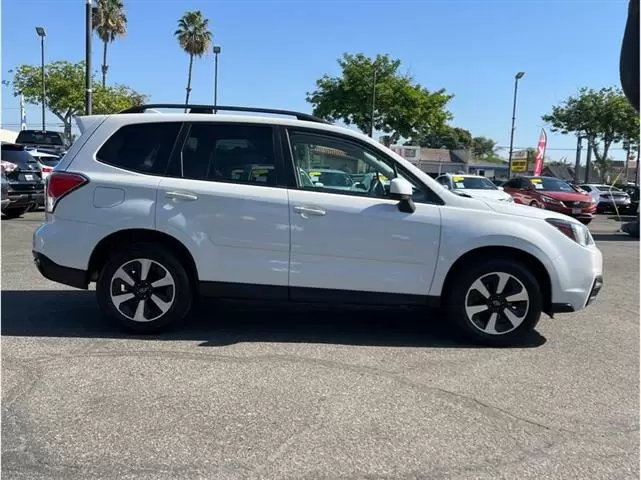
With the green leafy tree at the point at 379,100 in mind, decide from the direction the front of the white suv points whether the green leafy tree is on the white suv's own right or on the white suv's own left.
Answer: on the white suv's own left

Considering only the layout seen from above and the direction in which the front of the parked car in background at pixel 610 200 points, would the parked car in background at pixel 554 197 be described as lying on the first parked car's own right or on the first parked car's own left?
on the first parked car's own right

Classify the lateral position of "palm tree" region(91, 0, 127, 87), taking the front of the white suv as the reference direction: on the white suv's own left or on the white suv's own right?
on the white suv's own left

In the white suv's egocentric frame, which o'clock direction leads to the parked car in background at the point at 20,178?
The parked car in background is roughly at 8 o'clock from the white suv.

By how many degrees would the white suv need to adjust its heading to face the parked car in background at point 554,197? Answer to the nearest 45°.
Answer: approximately 45° to its left

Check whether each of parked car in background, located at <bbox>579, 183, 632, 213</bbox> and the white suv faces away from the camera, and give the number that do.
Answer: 0

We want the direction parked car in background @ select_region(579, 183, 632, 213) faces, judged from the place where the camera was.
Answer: facing the viewer and to the right of the viewer

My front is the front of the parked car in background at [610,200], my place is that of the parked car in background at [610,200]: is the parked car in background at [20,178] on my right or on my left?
on my right

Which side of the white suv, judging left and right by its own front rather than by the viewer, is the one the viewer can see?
right

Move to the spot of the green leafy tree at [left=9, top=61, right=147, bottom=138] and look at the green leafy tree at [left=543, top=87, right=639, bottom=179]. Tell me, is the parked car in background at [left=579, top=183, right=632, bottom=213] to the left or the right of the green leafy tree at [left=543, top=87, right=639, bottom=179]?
right
